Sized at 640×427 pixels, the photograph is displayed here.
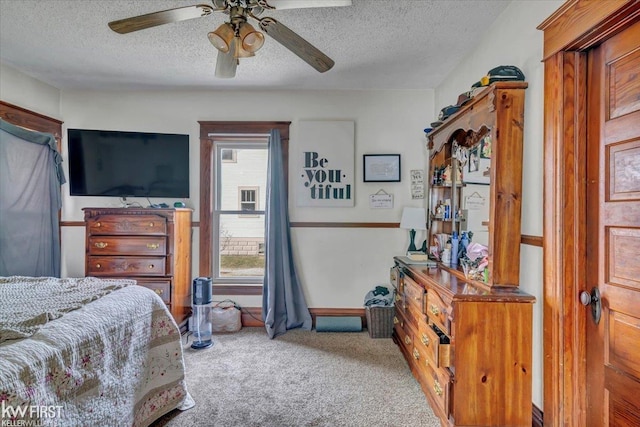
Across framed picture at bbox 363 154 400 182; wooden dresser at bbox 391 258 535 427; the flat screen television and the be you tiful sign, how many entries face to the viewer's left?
1

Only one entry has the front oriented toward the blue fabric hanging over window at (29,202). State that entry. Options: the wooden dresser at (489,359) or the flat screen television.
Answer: the wooden dresser

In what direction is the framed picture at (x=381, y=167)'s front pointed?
toward the camera

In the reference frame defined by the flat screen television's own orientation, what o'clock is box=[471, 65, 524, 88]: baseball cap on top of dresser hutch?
The baseball cap on top of dresser hutch is roughly at 11 o'clock from the flat screen television.

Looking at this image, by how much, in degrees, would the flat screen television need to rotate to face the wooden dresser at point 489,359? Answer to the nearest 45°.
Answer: approximately 45° to its left

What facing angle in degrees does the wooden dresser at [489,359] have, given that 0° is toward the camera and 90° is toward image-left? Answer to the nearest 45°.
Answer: approximately 90°

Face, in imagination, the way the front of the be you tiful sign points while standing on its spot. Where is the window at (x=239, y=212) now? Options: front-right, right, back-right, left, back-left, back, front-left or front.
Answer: right

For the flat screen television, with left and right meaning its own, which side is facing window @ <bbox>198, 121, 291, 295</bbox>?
left

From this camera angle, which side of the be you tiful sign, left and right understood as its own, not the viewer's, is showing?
front

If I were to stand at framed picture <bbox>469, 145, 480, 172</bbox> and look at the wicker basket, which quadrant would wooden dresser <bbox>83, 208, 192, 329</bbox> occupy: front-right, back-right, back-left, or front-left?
front-left

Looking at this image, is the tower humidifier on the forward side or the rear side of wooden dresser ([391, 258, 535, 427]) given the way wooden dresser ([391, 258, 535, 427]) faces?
on the forward side

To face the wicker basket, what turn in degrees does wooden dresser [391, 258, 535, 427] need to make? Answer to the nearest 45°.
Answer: approximately 45° to its right

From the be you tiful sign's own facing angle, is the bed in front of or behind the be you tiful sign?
in front

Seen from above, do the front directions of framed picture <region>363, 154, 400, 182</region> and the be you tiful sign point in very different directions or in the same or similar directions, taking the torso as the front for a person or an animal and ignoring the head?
same or similar directions

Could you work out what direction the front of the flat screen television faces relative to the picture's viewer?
facing the viewer

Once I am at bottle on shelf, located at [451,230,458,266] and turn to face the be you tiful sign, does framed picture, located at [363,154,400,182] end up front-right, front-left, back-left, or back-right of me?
front-right

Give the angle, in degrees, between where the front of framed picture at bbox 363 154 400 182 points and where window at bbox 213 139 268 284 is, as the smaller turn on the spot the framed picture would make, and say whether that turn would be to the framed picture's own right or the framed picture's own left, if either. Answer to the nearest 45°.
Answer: approximately 90° to the framed picture's own right

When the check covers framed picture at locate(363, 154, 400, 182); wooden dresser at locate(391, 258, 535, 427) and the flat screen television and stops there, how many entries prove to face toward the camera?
2
